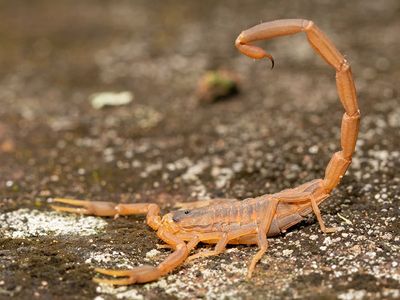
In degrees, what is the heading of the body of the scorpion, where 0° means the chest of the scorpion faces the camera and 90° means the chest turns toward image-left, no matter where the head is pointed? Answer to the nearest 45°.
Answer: approximately 90°
